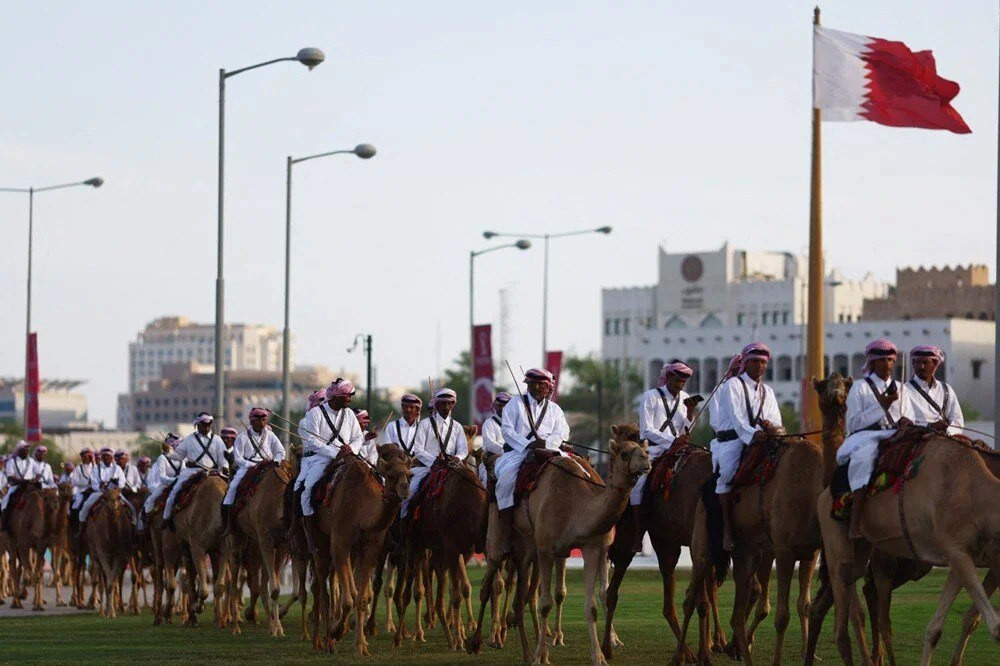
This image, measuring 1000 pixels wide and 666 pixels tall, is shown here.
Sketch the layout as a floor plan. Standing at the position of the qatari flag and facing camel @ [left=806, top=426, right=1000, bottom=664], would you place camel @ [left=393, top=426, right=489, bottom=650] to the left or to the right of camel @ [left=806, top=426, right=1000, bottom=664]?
right

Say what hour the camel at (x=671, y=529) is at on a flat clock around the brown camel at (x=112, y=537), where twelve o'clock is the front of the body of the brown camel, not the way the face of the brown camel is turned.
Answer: The camel is roughly at 11 o'clock from the brown camel.

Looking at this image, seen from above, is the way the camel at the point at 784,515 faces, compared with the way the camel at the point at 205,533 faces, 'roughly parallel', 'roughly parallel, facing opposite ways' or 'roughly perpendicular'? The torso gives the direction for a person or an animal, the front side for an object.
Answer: roughly parallel

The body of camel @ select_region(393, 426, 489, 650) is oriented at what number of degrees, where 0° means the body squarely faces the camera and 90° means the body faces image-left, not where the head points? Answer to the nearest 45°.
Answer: approximately 315°

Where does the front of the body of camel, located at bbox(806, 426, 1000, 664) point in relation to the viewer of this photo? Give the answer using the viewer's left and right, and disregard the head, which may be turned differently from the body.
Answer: facing to the right of the viewer

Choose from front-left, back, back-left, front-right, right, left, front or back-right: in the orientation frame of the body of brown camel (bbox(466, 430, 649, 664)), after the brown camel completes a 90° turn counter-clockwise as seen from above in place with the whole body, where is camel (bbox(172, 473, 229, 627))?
left

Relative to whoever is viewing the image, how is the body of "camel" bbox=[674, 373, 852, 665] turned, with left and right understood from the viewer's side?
facing the viewer and to the right of the viewer

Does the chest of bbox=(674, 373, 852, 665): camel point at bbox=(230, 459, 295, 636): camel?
no

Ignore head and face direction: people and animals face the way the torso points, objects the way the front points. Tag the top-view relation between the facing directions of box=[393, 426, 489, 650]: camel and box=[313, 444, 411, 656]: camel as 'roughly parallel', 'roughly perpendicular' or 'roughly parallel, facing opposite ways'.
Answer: roughly parallel

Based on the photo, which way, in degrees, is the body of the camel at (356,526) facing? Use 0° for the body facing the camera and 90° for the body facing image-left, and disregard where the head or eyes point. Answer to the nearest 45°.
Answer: approximately 315°

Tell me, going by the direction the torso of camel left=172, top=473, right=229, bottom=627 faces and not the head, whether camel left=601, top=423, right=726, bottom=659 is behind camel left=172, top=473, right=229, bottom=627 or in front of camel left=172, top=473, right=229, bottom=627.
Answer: in front

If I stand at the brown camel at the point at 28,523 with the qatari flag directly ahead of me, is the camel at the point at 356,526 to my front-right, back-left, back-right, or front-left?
front-right

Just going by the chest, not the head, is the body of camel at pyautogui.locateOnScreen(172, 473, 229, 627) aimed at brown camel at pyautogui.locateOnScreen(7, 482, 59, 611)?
no

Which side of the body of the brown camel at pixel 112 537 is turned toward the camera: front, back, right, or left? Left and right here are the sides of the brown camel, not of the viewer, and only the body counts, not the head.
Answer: front

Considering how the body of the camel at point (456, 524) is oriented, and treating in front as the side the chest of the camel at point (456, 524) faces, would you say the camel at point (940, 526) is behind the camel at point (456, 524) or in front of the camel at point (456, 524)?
in front

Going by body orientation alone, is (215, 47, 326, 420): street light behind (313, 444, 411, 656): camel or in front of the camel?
behind
